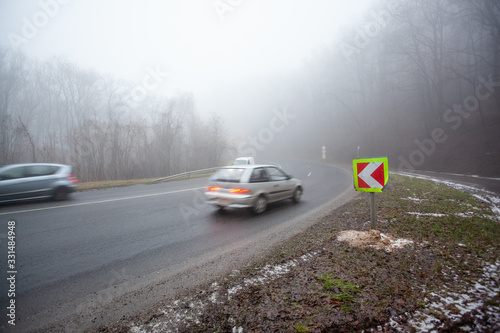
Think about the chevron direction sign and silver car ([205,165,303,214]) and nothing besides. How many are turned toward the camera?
1

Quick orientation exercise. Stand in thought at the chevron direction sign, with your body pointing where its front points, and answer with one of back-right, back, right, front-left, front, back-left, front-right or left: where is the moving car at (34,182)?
right

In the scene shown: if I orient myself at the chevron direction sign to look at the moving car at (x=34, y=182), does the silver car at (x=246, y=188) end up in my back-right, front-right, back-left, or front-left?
front-right

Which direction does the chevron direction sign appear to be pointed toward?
toward the camera

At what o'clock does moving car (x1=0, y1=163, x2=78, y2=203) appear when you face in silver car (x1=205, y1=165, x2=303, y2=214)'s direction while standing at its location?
The moving car is roughly at 8 o'clock from the silver car.

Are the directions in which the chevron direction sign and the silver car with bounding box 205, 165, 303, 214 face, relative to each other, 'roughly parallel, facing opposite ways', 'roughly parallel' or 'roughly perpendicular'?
roughly parallel, facing opposite ways

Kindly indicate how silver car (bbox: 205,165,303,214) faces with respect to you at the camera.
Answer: facing away from the viewer and to the right of the viewer

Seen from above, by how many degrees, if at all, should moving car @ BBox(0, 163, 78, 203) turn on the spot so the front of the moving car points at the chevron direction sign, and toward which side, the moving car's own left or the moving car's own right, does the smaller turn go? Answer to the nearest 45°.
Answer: approximately 135° to the moving car's own left

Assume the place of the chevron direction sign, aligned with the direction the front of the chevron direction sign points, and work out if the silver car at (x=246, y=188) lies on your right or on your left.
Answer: on your right

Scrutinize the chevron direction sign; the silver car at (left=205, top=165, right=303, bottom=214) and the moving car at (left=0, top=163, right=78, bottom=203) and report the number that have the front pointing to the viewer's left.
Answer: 1

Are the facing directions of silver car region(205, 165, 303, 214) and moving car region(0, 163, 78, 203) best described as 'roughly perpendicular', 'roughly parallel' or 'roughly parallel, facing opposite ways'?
roughly parallel, facing opposite ways

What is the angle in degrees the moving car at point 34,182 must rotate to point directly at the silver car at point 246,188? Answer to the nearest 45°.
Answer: approximately 135° to its left

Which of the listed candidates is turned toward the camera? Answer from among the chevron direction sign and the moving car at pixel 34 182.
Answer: the chevron direction sign

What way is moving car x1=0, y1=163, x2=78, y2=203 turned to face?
to the viewer's left
